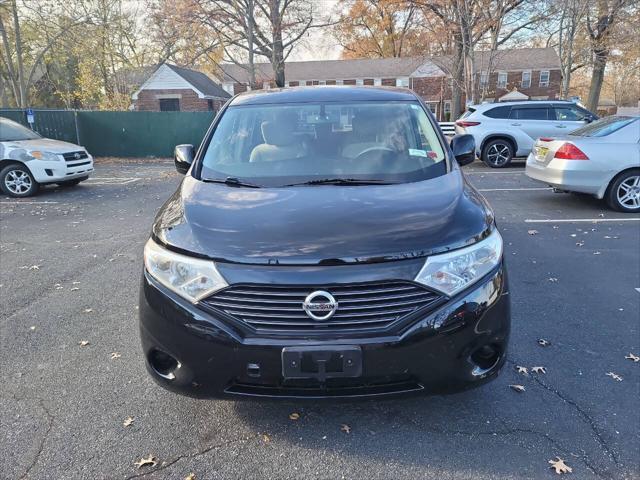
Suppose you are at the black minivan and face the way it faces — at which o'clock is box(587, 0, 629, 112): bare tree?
The bare tree is roughly at 7 o'clock from the black minivan.

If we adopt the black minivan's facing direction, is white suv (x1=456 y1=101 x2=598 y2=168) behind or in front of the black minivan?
behind

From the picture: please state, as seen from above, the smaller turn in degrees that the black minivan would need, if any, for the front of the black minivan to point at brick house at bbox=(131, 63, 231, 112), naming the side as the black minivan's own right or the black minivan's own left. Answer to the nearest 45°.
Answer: approximately 180°

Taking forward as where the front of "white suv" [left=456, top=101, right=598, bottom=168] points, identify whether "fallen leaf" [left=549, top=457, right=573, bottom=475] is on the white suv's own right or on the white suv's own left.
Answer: on the white suv's own right

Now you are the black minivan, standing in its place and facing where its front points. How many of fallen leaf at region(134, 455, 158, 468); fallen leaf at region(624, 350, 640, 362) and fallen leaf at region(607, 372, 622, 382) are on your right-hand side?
1

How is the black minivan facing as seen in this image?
toward the camera

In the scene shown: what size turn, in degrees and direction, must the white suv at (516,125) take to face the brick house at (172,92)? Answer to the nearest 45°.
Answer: approximately 135° to its left

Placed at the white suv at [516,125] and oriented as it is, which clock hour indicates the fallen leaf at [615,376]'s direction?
The fallen leaf is roughly at 3 o'clock from the white suv.

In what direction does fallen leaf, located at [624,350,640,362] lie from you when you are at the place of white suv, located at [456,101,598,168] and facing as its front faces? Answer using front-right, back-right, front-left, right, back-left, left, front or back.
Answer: right

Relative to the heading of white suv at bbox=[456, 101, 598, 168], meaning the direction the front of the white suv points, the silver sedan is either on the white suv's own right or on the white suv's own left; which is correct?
on the white suv's own right

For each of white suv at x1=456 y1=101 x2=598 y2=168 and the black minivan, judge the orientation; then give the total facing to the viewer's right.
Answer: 1

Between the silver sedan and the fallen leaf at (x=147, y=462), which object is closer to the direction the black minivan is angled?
the fallen leaf

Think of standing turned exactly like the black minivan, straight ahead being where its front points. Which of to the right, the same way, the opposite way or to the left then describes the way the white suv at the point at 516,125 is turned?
to the left

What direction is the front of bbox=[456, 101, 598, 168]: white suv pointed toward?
to the viewer's right
